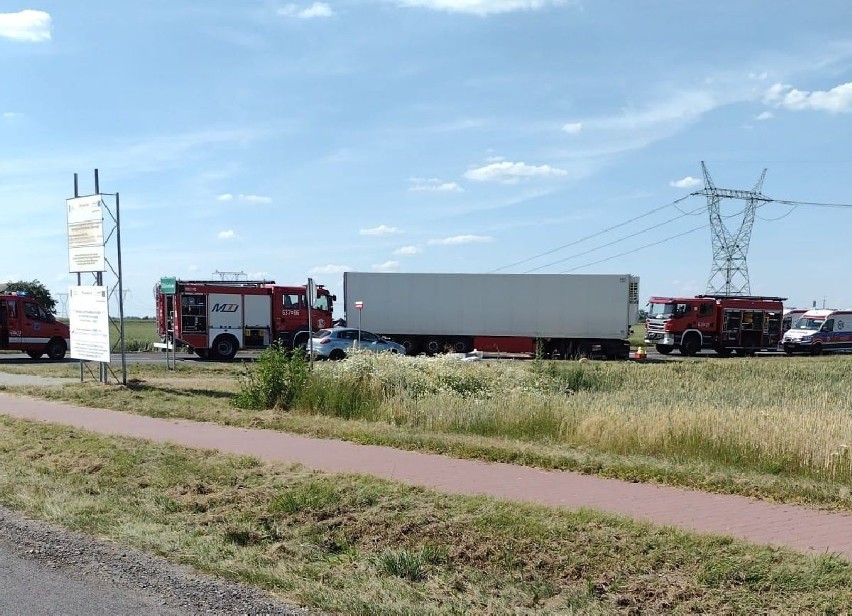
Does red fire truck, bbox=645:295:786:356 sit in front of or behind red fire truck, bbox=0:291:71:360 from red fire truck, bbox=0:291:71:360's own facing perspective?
in front

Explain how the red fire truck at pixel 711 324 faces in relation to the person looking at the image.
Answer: facing the viewer and to the left of the viewer

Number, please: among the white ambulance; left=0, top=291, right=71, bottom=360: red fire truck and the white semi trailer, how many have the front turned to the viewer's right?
2

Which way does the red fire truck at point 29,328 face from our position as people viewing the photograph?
facing to the right of the viewer

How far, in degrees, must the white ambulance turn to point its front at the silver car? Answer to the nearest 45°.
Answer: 0° — it already faces it

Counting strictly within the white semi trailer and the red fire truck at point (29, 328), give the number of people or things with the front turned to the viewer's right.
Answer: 2

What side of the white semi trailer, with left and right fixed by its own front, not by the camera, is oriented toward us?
right

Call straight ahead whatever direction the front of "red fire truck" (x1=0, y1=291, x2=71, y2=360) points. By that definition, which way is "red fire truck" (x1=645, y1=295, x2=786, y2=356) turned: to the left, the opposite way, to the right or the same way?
the opposite way

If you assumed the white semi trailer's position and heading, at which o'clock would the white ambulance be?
The white ambulance is roughly at 11 o'clock from the white semi trailer.

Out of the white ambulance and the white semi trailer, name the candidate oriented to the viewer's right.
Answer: the white semi trailer

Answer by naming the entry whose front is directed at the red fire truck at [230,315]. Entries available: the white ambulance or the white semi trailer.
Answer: the white ambulance

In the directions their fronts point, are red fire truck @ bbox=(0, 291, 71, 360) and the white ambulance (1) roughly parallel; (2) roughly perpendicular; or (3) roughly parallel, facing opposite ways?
roughly parallel, facing opposite ways

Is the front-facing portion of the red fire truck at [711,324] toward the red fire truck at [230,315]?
yes

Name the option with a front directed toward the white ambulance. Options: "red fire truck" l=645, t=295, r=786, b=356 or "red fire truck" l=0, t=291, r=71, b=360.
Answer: "red fire truck" l=0, t=291, r=71, b=360

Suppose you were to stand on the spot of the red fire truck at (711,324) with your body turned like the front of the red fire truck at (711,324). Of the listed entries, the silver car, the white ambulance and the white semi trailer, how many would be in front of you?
2

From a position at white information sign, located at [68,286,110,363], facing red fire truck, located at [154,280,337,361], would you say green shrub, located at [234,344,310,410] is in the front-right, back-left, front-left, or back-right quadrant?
back-right

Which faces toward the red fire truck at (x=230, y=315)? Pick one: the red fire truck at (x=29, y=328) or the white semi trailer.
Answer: the red fire truck at (x=29, y=328)

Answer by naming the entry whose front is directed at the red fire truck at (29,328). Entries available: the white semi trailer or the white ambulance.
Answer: the white ambulance

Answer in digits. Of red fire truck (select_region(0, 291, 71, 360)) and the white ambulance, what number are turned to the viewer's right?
1

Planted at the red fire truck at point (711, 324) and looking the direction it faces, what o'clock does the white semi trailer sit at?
The white semi trailer is roughly at 12 o'clock from the red fire truck.
